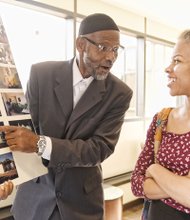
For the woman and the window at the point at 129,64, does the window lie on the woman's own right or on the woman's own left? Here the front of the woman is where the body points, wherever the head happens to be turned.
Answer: on the woman's own right

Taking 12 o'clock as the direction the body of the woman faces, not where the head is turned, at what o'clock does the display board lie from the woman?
The display board is roughly at 1 o'clock from the woman.

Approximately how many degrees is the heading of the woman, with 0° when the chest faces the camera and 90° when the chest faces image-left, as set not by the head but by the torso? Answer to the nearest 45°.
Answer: approximately 45°

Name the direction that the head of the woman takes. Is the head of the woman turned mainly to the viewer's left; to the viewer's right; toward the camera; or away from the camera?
to the viewer's left

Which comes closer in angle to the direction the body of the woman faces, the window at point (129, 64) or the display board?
the display board
